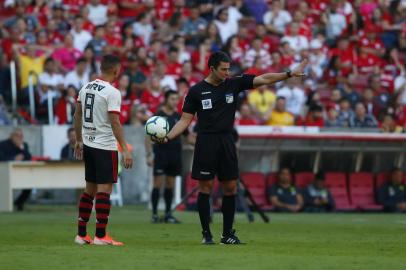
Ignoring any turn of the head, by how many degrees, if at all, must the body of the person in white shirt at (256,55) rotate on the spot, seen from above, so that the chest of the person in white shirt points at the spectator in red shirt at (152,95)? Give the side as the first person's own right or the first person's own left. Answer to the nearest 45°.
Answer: approximately 45° to the first person's own right

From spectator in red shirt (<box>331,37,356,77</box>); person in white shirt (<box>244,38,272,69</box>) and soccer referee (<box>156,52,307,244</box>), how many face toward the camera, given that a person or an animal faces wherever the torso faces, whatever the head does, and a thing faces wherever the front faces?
3

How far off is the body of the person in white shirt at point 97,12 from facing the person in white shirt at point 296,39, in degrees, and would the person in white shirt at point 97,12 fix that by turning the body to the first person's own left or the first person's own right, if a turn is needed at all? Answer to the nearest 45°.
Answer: approximately 90° to the first person's own left

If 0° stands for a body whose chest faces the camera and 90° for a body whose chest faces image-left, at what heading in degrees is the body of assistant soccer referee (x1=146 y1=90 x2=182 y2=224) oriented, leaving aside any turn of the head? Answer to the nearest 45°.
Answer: approximately 315°

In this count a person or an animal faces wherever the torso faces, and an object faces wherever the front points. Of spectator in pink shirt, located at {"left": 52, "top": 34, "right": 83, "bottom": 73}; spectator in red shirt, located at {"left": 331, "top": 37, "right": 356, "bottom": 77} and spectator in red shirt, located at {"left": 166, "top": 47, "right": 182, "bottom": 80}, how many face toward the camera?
3

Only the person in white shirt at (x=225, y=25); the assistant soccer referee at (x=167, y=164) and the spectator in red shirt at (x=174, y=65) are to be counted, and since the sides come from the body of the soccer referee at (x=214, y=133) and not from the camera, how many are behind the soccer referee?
3

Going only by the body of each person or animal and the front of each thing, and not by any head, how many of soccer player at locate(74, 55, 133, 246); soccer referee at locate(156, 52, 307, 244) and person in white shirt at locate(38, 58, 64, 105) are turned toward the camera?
2

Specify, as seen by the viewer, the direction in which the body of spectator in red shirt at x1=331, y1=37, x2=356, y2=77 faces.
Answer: toward the camera
